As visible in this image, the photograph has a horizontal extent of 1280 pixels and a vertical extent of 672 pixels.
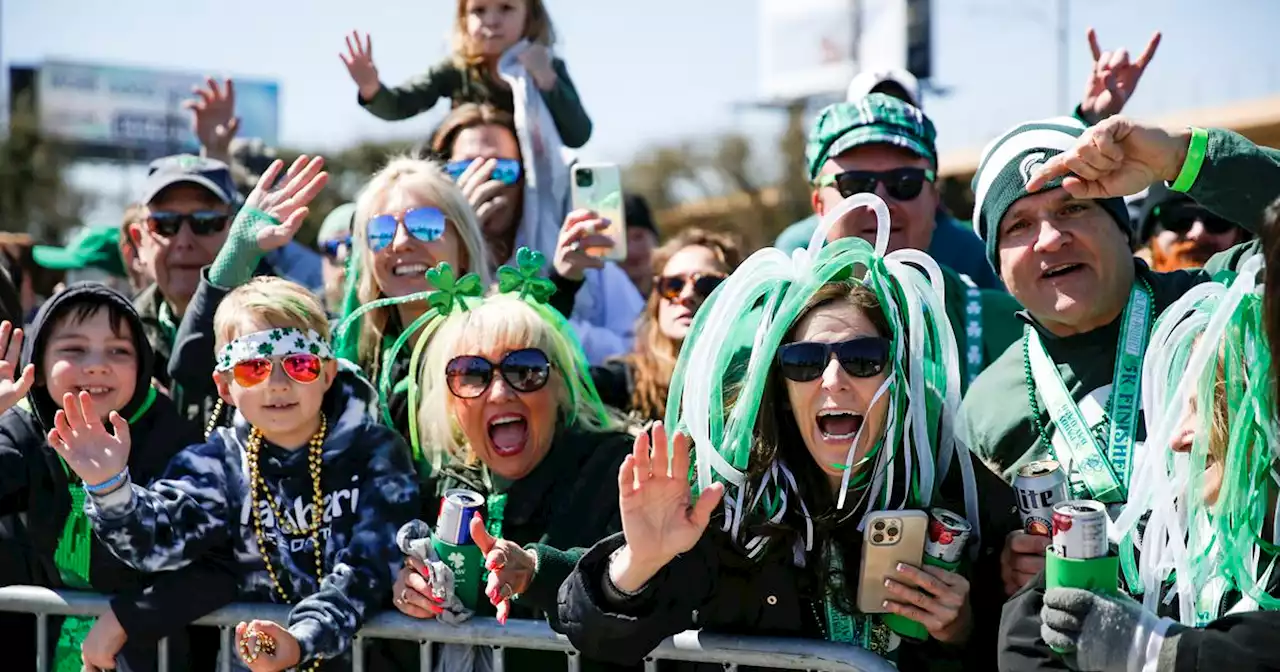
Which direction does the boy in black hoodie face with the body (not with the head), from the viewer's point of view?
toward the camera

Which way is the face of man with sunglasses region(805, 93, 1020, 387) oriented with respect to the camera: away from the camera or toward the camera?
toward the camera

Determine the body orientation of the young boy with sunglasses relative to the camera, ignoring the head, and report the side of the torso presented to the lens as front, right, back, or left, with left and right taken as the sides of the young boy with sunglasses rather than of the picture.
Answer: front

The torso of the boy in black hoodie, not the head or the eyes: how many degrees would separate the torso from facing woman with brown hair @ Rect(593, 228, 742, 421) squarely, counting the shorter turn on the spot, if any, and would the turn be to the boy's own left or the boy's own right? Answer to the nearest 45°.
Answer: approximately 90° to the boy's own left

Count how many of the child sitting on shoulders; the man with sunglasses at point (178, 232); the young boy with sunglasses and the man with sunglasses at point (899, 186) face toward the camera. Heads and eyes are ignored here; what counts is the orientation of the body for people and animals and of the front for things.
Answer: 4

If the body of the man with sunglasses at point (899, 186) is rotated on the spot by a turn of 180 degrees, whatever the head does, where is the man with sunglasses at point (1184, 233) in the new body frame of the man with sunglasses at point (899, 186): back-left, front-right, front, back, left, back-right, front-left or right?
front-right

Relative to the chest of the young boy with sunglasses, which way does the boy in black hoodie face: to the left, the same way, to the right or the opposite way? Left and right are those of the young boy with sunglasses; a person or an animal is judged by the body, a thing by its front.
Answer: the same way

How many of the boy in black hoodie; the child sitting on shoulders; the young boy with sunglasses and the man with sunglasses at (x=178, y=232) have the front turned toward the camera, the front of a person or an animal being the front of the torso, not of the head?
4

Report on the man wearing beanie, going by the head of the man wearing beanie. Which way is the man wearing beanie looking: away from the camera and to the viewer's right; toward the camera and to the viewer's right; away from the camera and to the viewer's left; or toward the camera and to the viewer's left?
toward the camera and to the viewer's left

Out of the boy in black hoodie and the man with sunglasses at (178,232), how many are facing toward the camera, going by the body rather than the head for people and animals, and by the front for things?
2

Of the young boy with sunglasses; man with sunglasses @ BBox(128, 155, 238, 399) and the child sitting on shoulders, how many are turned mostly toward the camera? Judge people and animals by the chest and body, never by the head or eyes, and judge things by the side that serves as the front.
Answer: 3

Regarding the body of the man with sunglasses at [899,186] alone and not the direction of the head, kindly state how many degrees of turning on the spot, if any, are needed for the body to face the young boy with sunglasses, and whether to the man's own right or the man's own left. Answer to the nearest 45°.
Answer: approximately 45° to the man's own right

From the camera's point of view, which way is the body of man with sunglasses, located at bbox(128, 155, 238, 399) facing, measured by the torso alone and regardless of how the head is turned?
toward the camera

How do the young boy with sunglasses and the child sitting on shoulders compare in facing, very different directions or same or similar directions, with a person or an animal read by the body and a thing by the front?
same or similar directions

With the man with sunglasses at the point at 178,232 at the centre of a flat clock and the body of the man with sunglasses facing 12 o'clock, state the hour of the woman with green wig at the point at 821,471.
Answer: The woman with green wig is roughly at 11 o'clock from the man with sunglasses.

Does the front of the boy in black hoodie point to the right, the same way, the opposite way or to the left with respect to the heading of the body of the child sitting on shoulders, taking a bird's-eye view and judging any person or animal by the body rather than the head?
the same way

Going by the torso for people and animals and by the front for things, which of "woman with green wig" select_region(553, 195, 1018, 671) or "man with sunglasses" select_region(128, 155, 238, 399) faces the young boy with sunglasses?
the man with sunglasses

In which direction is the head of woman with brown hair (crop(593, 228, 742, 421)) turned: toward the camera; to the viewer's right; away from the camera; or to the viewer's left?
toward the camera

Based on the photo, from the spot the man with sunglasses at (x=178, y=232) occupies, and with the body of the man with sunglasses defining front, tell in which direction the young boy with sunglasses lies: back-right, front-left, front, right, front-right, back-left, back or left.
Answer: front
